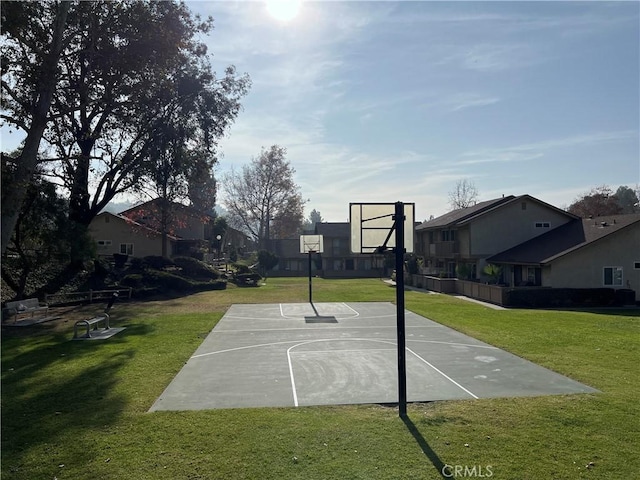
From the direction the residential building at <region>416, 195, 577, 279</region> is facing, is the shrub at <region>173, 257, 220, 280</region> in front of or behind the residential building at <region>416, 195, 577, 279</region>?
in front

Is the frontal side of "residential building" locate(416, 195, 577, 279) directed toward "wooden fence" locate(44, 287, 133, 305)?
yes

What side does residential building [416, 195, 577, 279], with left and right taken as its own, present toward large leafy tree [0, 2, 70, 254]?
front

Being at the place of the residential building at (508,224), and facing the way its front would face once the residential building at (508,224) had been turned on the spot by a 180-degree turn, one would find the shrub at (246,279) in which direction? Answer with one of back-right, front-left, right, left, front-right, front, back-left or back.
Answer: back-left

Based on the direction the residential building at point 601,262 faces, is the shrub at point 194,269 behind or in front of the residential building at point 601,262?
in front

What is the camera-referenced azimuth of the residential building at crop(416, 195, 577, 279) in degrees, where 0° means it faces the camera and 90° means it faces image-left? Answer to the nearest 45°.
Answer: approximately 45°

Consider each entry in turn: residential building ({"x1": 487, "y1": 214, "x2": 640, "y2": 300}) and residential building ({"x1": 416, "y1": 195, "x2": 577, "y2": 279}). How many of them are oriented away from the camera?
0

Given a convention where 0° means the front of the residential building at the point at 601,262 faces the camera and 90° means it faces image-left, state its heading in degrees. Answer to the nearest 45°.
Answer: approximately 45°

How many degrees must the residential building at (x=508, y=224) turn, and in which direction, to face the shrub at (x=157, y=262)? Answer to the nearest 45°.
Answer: approximately 45° to its right
